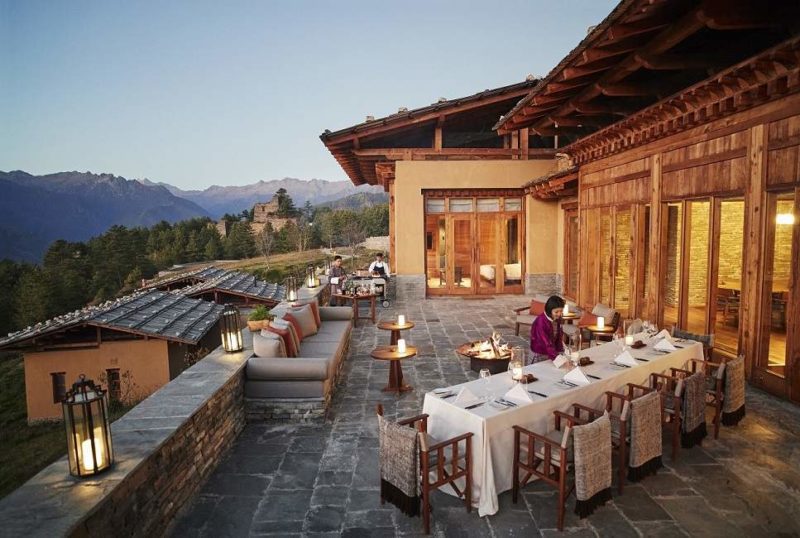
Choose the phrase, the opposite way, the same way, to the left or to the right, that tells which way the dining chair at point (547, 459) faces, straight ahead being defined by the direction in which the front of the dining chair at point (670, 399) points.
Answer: the same way

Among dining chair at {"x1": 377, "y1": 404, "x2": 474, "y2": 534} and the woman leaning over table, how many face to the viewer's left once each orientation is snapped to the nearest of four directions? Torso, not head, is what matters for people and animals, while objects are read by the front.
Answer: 0

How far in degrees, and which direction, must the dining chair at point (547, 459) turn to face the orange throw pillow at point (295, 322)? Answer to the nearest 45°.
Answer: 0° — it already faces it

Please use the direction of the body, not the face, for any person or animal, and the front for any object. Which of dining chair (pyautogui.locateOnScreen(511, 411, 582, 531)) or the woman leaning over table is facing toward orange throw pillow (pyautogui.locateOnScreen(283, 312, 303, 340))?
the dining chair

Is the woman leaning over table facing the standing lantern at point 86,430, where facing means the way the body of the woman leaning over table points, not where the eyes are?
no

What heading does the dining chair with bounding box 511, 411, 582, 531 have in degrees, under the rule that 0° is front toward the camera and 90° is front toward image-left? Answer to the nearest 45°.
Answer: approximately 135°

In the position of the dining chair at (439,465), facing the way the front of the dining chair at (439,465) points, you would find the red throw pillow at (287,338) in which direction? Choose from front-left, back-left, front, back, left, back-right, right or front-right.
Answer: left

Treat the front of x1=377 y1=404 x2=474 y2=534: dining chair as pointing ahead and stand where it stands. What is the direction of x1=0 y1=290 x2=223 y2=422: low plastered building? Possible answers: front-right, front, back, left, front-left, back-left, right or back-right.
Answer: left

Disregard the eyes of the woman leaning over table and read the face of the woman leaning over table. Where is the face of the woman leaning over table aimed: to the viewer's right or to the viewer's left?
to the viewer's right

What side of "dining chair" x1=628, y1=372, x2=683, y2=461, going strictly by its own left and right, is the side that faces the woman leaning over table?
front

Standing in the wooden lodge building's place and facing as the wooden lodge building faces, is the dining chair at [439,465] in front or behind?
in front

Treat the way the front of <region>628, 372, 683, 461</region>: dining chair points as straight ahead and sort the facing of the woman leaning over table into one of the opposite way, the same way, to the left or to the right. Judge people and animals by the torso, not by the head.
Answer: the opposite way

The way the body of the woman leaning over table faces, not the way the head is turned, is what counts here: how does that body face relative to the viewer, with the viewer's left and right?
facing the viewer and to the right of the viewer

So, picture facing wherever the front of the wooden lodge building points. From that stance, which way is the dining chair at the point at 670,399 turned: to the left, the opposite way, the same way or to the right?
to the right

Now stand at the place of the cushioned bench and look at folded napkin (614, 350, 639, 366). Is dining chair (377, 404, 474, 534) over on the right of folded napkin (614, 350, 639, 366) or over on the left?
right

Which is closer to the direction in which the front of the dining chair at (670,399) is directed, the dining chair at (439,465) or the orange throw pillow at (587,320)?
the orange throw pillow

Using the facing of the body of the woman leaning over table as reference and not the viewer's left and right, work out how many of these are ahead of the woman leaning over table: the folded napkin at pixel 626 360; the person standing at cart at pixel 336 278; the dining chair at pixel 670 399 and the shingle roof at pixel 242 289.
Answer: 2

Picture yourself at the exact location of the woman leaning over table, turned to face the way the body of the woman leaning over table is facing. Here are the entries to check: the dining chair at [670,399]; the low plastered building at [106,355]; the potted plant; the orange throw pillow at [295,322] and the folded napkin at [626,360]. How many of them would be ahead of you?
2

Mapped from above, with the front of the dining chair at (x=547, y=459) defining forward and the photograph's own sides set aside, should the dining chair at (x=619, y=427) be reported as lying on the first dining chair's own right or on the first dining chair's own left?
on the first dining chair's own right
